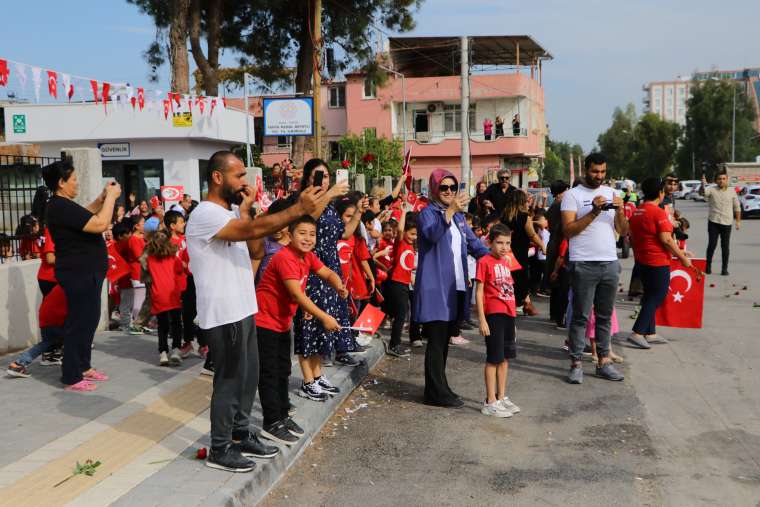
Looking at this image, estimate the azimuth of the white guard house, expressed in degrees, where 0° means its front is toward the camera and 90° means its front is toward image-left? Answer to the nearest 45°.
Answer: approximately 0°

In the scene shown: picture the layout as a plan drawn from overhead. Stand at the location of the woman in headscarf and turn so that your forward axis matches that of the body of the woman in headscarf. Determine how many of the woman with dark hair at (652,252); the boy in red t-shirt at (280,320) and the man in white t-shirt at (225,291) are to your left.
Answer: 1

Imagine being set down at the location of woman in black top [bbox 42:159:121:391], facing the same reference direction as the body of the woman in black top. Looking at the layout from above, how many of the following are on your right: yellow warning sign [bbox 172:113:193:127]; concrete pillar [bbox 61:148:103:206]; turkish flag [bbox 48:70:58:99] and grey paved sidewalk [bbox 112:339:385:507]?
1

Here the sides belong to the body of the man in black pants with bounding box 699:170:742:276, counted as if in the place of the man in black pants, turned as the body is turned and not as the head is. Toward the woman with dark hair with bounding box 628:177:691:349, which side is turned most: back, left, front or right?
front

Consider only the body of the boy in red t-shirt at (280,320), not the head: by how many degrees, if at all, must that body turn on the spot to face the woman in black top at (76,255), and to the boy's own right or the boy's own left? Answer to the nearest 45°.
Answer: approximately 180°

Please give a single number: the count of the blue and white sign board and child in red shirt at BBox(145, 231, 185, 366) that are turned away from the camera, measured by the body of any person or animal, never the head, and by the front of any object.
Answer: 1

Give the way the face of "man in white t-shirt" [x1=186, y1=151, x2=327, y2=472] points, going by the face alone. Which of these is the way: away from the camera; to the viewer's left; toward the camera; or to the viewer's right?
to the viewer's right

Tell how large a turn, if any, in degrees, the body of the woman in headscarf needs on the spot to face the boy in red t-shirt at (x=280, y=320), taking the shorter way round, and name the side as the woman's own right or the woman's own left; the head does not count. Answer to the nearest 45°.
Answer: approximately 90° to the woman's own right

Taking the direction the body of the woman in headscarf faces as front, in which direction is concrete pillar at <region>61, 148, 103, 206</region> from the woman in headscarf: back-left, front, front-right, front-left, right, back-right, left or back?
back

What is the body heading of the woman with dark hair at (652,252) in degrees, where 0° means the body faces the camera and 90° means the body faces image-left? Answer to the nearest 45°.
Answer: approximately 225°

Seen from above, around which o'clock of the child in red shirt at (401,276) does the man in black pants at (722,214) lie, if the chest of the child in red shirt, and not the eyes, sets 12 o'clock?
The man in black pants is roughly at 9 o'clock from the child in red shirt.

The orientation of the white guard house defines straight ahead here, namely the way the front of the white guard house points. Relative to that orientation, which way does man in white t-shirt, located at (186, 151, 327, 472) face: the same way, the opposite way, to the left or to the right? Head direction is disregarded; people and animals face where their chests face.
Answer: to the left

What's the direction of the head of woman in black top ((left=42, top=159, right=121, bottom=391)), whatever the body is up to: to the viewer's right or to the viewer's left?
to the viewer's right

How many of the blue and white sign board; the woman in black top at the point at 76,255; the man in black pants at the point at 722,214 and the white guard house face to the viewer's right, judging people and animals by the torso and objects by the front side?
1

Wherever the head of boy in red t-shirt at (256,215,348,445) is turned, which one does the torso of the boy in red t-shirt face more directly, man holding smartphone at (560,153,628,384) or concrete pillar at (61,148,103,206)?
the man holding smartphone

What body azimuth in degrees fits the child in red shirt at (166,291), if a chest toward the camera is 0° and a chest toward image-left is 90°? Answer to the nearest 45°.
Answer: approximately 180°
